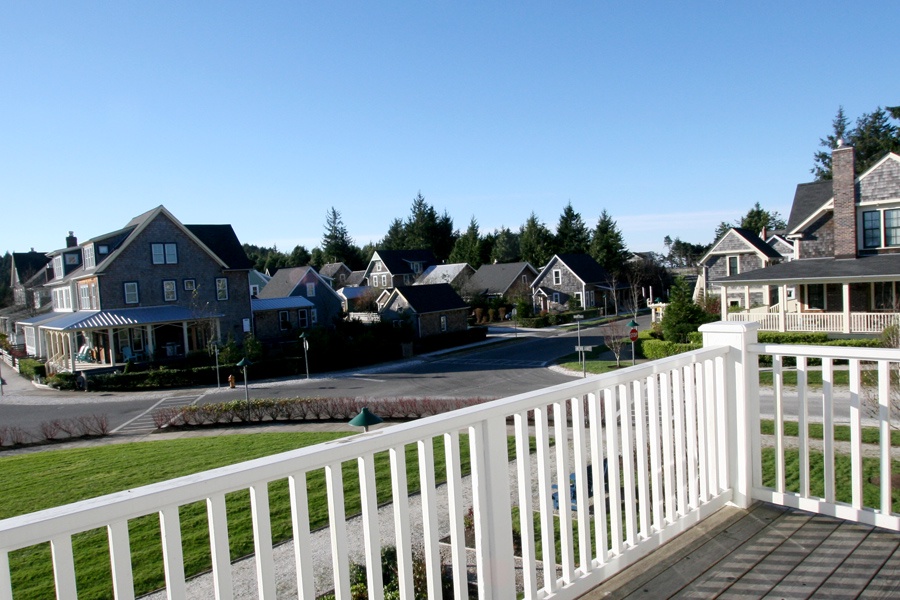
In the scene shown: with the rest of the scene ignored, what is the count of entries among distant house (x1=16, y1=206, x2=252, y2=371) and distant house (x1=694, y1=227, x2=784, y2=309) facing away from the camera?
0

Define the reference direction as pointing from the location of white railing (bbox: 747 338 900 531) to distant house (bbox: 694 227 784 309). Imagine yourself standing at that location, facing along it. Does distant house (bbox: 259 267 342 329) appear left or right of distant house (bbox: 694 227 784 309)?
left

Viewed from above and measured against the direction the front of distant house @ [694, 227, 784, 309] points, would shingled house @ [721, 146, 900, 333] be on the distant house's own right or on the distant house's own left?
on the distant house's own left

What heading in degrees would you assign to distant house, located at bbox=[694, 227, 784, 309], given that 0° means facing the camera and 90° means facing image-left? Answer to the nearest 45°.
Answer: approximately 45°

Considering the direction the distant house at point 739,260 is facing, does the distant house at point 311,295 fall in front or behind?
in front

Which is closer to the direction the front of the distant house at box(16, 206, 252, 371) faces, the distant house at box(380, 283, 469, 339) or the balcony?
the balcony

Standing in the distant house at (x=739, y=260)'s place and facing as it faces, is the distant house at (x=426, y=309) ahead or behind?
ahead

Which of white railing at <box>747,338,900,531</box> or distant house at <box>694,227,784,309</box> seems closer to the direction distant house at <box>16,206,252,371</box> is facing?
the white railing

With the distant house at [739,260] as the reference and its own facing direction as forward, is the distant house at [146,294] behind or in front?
in front
